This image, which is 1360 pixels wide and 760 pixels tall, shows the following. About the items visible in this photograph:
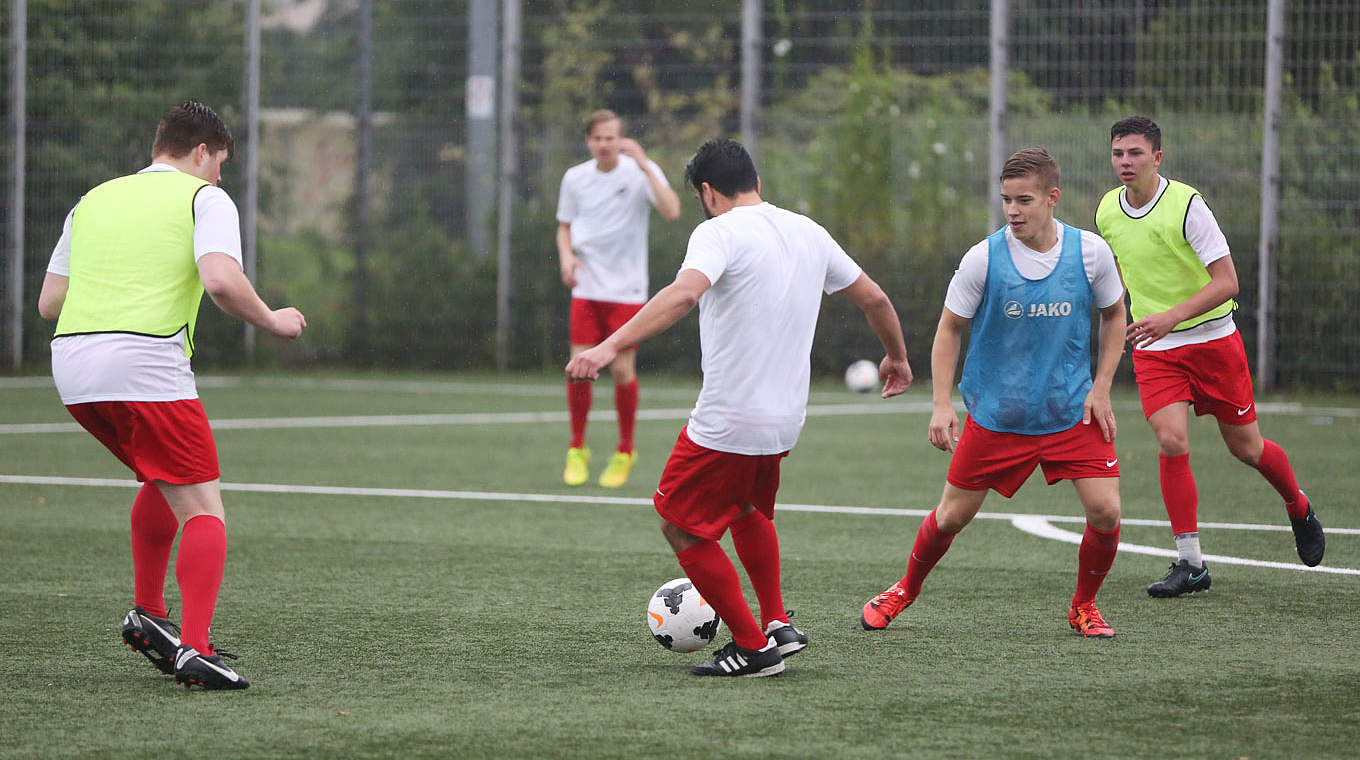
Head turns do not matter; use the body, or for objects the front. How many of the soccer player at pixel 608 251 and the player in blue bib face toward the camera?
2

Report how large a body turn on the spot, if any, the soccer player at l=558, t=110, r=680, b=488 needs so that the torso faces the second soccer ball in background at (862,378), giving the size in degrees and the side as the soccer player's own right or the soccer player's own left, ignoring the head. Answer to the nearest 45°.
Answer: approximately 180°

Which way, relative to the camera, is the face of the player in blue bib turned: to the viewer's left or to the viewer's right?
to the viewer's left

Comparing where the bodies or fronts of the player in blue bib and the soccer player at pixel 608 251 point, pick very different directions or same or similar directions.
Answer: same or similar directions

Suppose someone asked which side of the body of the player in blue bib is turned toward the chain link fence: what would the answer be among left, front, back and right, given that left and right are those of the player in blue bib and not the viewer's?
back

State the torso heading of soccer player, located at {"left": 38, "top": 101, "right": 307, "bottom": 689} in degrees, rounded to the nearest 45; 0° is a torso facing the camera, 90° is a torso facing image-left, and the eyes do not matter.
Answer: approximately 225°

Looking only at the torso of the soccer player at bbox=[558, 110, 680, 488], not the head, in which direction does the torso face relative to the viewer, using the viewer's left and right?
facing the viewer

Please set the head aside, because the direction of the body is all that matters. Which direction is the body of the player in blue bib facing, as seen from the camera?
toward the camera

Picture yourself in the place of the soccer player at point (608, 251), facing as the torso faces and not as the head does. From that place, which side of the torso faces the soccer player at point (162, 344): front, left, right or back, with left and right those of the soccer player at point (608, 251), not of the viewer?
front

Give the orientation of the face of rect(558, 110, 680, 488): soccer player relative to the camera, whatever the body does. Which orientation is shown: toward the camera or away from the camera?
toward the camera

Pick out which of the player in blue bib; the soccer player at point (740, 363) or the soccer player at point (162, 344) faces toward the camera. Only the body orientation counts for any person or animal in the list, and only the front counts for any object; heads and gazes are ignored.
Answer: the player in blue bib

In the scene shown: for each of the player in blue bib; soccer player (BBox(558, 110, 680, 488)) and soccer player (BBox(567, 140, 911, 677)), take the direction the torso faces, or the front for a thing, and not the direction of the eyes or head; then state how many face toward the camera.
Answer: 2

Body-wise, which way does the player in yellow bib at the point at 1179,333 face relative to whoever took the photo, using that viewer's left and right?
facing the viewer and to the left of the viewer

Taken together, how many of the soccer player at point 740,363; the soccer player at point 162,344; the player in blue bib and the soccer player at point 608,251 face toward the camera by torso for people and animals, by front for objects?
2
